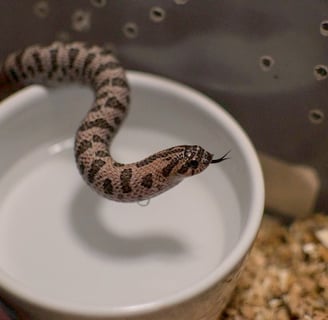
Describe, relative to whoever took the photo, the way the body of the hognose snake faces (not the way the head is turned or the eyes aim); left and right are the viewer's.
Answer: facing to the right of the viewer
